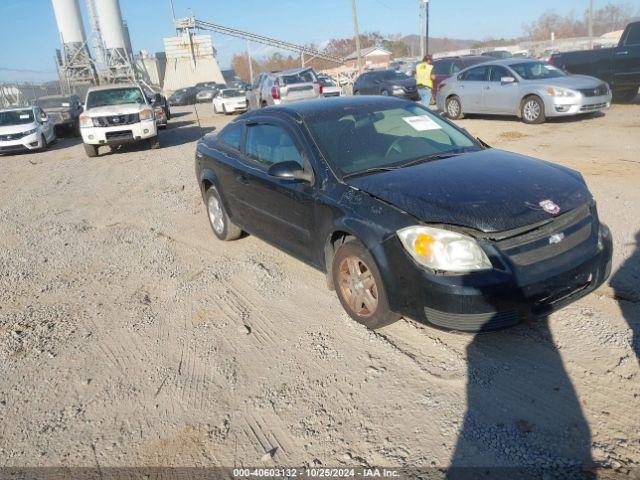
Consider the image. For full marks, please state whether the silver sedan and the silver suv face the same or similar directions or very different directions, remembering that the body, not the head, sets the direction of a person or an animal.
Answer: very different directions

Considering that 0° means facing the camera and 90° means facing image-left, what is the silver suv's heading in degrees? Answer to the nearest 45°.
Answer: approximately 135°

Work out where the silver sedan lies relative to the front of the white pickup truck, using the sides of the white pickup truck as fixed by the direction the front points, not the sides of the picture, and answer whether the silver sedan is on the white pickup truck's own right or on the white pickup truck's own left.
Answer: on the white pickup truck's own left

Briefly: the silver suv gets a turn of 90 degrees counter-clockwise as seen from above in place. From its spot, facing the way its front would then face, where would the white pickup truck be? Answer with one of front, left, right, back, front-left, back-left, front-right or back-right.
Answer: front

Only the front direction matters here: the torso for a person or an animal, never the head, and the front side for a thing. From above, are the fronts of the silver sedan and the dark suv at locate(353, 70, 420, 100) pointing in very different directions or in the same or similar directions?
same or similar directions

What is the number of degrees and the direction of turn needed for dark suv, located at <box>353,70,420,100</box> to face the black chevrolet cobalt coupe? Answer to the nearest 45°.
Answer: approximately 45° to its right

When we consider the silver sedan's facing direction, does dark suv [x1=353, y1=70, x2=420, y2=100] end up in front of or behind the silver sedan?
behind

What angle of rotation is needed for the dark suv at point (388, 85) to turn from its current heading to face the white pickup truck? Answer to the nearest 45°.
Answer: approximately 90° to its right

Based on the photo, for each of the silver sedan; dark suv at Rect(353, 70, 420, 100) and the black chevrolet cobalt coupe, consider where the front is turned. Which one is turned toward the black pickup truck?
the dark suv

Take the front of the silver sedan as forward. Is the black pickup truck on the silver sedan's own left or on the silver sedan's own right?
on the silver sedan's own left

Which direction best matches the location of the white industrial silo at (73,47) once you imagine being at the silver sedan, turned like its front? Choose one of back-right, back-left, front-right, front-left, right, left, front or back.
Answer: back

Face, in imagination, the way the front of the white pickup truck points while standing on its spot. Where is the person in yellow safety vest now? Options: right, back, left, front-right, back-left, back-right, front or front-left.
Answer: left

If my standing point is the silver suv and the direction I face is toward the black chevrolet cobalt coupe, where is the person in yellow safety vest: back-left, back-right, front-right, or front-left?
front-left

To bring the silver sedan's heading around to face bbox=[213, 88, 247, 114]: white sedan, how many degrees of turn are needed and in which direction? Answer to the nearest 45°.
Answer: approximately 180°

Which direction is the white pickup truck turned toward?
toward the camera
